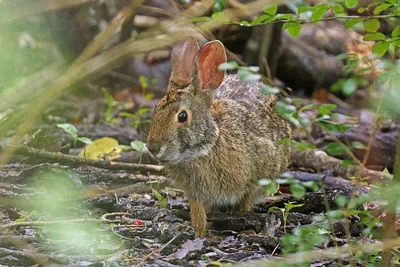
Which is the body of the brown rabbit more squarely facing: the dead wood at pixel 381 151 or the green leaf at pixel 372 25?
the green leaf

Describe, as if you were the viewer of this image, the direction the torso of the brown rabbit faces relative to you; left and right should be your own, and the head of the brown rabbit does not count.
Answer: facing the viewer and to the left of the viewer

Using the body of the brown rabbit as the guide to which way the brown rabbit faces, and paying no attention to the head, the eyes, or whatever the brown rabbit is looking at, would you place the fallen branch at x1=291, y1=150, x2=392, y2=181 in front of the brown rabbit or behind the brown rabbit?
behind
